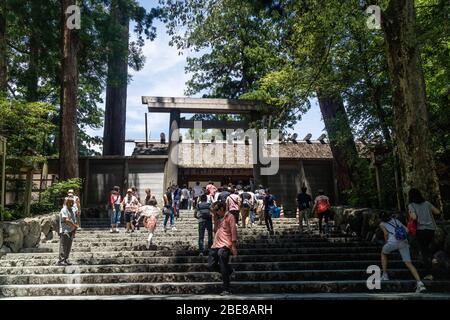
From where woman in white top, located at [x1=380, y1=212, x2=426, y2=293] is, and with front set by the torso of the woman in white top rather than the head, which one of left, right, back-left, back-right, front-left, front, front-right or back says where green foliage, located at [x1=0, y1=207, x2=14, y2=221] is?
front-left

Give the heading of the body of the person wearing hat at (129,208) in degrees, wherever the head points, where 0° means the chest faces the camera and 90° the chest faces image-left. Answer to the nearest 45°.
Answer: approximately 0°

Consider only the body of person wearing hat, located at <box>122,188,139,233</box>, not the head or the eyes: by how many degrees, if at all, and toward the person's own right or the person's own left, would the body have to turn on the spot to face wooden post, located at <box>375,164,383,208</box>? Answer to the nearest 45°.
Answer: approximately 90° to the person's own left

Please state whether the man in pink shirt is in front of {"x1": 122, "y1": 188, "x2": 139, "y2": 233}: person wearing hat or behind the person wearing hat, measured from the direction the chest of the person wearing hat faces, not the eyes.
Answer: in front

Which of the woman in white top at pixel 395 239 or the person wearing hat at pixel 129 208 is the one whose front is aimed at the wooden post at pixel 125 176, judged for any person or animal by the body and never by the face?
the woman in white top

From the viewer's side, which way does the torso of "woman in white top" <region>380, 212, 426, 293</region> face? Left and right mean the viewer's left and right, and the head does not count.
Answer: facing away from the viewer and to the left of the viewer

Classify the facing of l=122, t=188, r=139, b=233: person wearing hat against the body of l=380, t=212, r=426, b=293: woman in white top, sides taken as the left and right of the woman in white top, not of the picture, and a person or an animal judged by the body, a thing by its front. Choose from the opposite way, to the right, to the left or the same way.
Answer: the opposite way

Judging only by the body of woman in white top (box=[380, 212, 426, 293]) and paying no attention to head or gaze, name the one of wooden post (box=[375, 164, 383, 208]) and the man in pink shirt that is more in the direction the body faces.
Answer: the wooden post

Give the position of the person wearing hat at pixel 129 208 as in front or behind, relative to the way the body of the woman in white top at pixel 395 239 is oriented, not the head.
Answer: in front

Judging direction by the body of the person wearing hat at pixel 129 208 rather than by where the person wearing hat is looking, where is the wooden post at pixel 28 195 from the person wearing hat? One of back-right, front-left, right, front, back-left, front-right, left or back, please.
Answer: right

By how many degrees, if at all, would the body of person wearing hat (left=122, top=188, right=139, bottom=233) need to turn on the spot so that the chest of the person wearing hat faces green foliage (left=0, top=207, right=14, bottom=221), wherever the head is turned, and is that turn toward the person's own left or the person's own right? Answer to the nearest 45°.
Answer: approximately 90° to the person's own right

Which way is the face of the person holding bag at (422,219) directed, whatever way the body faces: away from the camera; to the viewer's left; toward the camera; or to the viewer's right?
away from the camera
